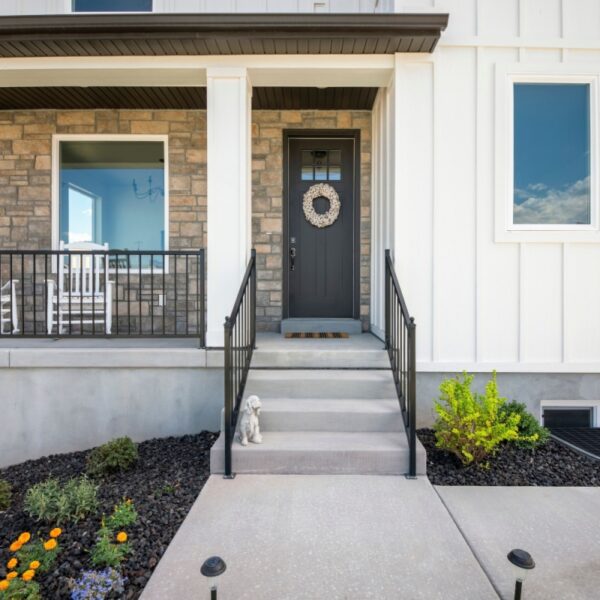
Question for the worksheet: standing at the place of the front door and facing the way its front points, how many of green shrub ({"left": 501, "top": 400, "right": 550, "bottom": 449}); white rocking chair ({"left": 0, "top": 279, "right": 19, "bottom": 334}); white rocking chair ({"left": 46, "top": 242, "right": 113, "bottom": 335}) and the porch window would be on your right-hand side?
3

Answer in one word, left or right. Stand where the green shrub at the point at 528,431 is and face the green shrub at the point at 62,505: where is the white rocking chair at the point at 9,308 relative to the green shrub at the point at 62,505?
right

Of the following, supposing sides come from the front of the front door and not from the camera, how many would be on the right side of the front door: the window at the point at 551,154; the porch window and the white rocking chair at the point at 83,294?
2

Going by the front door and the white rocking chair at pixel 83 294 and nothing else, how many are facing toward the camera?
2

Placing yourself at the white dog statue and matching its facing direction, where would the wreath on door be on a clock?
The wreath on door is roughly at 8 o'clock from the white dog statue.

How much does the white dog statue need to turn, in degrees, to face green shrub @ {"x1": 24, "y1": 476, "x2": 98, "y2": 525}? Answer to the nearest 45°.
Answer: approximately 90° to its right

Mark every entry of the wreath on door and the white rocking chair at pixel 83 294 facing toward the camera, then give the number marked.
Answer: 2

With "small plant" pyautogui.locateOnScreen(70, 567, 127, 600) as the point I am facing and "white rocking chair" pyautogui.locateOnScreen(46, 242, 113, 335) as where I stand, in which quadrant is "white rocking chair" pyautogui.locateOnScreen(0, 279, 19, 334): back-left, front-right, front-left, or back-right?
back-right

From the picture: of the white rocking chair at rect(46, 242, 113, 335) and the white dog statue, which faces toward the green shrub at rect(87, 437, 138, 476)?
the white rocking chair

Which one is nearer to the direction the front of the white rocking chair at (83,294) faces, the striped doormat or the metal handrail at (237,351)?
the metal handrail

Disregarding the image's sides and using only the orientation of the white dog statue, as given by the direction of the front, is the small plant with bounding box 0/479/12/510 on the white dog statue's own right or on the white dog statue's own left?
on the white dog statue's own right

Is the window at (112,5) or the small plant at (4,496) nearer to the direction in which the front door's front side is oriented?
the small plant
